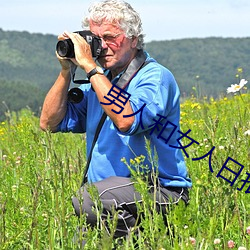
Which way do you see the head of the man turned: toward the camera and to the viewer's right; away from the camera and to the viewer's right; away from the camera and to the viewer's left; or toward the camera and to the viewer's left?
toward the camera and to the viewer's left

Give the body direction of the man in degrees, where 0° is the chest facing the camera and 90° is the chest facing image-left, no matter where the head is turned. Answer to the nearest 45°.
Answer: approximately 45°
